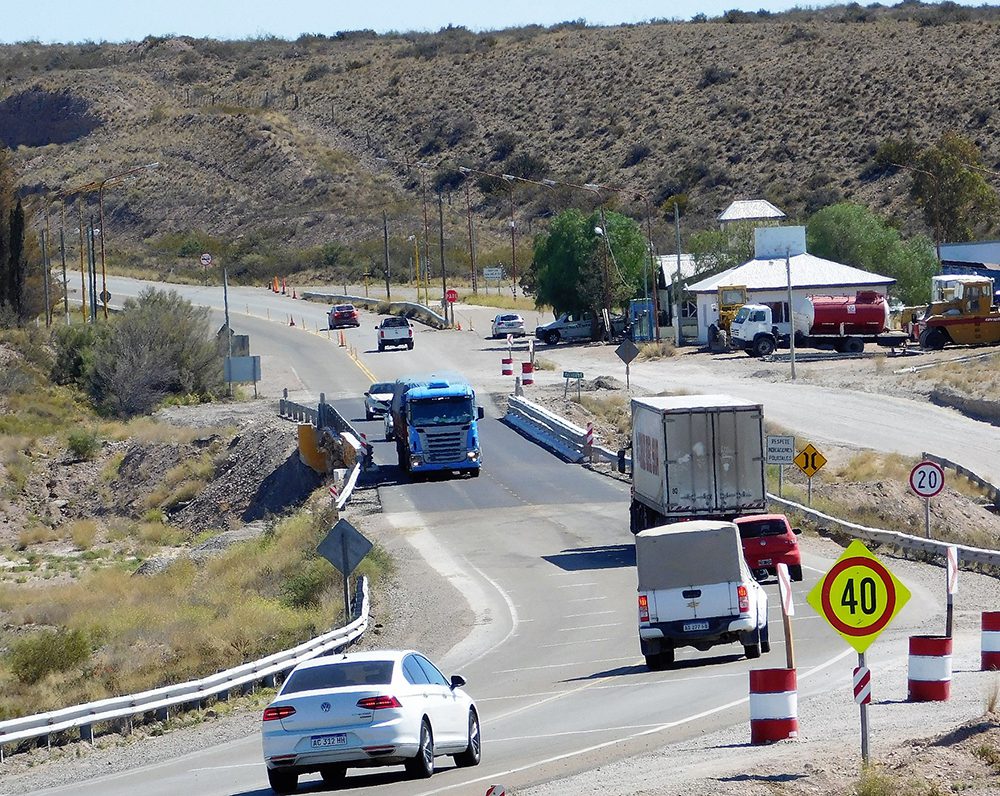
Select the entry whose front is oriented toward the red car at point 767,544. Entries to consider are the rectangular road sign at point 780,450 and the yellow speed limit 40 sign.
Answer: the rectangular road sign

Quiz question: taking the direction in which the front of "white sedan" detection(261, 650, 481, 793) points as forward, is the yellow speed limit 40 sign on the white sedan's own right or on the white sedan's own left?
on the white sedan's own right

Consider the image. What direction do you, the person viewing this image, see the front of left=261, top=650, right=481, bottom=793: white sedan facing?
facing away from the viewer and to the right of the viewer

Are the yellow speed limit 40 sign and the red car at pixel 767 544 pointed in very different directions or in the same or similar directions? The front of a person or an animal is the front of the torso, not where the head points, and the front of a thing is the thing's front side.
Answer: very different directions

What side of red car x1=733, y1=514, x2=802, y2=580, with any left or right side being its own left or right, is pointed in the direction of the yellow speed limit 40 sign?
back

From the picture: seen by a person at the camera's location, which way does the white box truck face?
facing away from the viewer

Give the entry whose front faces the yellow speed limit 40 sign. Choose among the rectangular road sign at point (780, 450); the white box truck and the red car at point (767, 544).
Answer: the rectangular road sign

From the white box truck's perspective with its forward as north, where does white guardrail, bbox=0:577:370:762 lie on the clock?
The white guardrail is roughly at 7 o'clock from the white box truck.

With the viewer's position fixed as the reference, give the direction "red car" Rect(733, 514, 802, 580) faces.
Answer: facing away from the viewer

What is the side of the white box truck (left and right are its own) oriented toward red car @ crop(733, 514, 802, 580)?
back

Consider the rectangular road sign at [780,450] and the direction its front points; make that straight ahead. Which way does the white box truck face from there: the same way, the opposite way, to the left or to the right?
the opposite way

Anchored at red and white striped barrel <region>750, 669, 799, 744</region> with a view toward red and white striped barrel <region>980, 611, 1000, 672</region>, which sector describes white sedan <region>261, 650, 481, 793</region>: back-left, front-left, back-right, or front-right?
back-left

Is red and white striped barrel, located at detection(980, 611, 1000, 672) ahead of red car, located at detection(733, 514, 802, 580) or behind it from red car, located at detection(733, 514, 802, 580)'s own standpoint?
behind

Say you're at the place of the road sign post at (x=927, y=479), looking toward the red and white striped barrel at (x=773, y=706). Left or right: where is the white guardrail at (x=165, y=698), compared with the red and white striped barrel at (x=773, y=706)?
right

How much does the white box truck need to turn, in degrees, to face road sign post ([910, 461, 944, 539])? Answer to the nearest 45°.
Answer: approximately 90° to its right

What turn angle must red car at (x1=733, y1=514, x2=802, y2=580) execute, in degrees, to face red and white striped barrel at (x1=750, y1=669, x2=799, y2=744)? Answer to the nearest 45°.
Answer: approximately 180°

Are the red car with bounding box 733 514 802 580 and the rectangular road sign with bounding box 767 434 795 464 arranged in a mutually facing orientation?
yes

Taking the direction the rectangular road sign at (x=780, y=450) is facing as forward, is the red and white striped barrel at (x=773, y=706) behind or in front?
in front

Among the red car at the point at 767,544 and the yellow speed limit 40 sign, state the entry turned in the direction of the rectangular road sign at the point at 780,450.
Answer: the red car

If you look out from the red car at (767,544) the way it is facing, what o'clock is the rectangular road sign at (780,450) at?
The rectangular road sign is roughly at 12 o'clock from the red car.

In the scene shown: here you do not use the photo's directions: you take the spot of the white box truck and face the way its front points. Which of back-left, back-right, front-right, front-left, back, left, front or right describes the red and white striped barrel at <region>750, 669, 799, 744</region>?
back
